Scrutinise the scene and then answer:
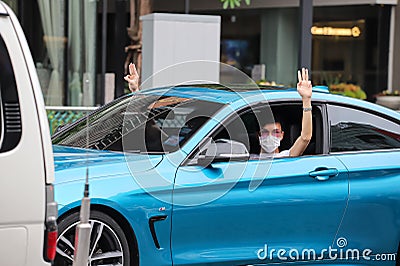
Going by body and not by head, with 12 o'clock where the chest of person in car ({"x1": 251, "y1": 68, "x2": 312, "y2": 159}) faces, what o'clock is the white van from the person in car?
The white van is roughly at 1 o'clock from the person in car.

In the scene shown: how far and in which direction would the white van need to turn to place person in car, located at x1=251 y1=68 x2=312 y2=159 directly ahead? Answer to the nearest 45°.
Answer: approximately 135° to its right

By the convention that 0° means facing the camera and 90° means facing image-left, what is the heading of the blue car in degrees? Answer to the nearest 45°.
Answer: approximately 45°

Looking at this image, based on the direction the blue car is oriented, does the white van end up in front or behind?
in front

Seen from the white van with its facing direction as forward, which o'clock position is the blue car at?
The blue car is roughly at 4 o'clock from the white van.
